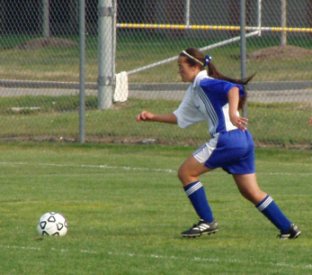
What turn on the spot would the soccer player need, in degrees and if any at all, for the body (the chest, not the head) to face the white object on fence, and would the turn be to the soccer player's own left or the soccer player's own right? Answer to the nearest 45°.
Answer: approximately 90° to the soccer player's own right

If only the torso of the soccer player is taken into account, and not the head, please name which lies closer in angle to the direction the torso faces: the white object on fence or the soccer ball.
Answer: the soccer ball

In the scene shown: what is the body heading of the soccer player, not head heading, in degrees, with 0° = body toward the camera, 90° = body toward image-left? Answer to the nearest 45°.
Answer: approximately 90°

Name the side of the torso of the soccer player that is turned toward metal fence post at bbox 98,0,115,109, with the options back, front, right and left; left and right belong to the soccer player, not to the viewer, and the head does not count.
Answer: right

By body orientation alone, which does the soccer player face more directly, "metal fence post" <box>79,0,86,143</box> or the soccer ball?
the soccer ball

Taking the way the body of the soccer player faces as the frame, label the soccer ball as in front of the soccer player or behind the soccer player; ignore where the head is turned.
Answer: in front

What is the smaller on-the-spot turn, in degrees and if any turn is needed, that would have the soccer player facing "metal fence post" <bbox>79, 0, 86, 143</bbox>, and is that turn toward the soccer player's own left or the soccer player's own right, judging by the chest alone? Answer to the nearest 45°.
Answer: approximately 90° to the soccer player's own right
